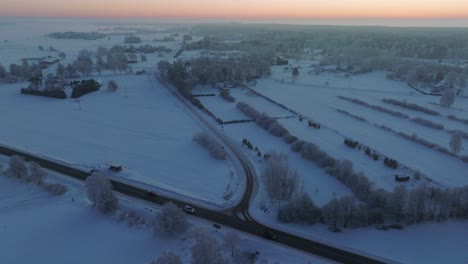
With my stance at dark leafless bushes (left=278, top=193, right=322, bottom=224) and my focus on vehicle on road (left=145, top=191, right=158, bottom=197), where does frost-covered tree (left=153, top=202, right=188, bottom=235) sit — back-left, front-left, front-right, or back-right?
front-left

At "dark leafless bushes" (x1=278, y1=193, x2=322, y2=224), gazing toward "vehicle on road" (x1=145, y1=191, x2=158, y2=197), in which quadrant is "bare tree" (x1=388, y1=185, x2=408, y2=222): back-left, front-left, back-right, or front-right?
back-right

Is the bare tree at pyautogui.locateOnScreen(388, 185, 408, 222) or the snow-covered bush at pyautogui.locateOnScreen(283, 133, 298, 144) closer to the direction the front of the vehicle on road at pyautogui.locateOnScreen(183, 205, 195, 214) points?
the bare tree

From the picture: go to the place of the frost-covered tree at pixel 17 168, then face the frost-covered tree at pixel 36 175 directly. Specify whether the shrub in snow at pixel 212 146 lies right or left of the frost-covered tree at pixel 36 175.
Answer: left

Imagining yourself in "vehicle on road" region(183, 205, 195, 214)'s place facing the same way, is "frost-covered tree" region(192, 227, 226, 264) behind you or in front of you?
in front

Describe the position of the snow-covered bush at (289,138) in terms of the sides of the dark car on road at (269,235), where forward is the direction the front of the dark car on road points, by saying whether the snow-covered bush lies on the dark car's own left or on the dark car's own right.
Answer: on the dark car's own left

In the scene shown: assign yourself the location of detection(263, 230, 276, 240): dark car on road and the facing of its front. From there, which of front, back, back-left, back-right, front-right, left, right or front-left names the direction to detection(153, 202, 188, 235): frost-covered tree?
back-right

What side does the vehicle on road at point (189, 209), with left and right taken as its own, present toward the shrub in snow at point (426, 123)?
left

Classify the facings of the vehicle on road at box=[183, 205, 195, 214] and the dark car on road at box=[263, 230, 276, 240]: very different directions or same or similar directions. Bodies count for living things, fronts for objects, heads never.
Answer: same or similar directions

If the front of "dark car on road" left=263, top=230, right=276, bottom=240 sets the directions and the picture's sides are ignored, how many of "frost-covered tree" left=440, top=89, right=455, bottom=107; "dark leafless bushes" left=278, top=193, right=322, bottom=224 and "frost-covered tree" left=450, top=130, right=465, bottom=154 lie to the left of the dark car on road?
3

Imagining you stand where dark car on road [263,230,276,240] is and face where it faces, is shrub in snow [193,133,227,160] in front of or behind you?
behind

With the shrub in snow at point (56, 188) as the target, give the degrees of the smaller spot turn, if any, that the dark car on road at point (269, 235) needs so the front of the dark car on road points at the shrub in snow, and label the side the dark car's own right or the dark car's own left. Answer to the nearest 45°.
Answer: approximately 135° to the dark car's own right

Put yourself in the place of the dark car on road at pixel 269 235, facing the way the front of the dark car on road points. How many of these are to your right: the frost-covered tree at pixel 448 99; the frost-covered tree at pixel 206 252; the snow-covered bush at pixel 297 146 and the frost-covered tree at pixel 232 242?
2

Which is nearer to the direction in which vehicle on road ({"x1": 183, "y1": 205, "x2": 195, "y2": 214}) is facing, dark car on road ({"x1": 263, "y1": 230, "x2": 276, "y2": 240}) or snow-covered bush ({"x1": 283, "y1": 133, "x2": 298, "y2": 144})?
the dark car on road

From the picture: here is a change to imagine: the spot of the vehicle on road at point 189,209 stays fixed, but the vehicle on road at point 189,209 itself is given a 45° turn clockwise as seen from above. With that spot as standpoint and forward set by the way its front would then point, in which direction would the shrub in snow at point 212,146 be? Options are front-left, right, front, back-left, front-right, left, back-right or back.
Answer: back
